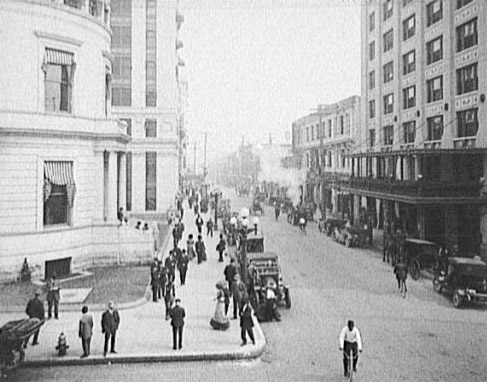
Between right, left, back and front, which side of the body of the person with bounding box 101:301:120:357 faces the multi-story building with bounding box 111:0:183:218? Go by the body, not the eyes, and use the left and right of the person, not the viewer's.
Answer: back

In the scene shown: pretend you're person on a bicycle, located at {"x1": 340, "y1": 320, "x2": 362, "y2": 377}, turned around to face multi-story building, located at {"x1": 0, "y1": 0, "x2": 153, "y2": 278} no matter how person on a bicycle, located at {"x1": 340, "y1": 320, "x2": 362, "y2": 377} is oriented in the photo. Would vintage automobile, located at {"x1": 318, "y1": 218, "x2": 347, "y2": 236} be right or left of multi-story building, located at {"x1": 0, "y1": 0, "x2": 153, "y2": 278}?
right

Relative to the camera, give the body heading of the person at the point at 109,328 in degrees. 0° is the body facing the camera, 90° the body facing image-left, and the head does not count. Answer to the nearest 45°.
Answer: approximately 0°

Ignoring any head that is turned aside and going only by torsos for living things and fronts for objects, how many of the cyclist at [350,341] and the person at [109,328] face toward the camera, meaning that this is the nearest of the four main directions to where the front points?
2

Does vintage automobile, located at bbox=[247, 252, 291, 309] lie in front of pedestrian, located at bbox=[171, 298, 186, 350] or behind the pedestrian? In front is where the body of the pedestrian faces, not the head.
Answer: in front

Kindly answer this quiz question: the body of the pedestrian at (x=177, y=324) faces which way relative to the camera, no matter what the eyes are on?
away from the camera

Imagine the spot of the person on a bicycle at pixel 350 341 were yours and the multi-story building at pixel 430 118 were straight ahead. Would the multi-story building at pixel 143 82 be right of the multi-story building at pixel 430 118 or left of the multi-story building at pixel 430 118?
left

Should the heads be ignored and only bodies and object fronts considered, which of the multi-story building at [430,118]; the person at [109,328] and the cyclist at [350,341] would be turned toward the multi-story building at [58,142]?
the multi-story building at [430,118]

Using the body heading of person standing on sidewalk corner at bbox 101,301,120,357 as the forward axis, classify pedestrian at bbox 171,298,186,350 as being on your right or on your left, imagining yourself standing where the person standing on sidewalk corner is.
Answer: on your left

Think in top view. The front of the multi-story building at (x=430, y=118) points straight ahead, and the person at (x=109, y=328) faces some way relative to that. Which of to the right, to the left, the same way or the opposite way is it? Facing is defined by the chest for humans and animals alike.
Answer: to the left

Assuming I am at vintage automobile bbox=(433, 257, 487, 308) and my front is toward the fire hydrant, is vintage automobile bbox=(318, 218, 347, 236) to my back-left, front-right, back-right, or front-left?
back-right

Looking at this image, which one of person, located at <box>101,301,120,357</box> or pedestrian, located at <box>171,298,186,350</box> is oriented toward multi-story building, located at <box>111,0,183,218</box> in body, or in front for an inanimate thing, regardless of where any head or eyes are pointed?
the pedestrian

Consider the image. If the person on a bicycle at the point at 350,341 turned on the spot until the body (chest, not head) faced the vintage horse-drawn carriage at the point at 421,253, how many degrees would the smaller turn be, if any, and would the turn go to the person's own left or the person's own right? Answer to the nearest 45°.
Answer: approximately 180°
